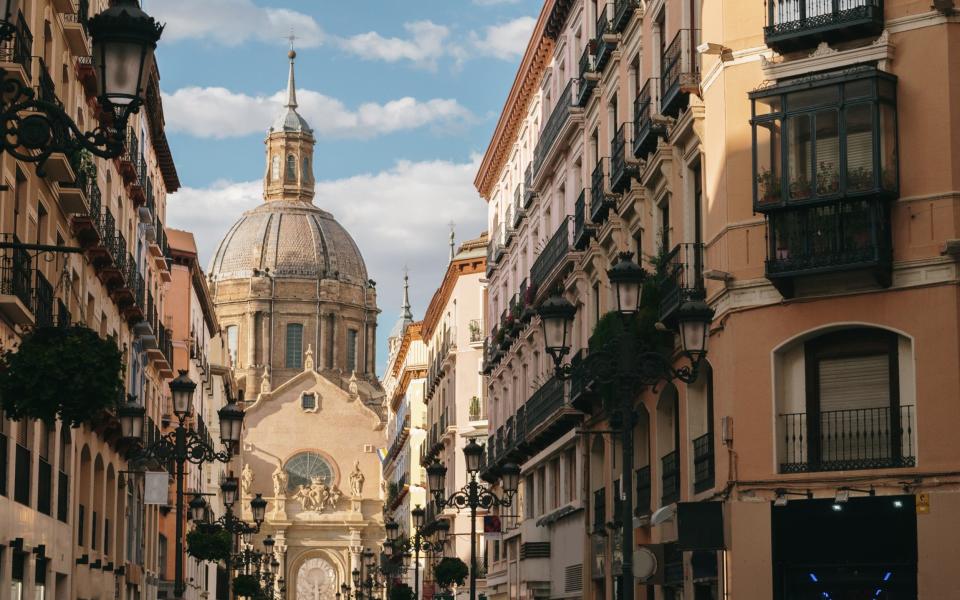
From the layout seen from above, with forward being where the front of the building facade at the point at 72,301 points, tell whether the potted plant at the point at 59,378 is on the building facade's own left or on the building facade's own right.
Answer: on the building facade's own right

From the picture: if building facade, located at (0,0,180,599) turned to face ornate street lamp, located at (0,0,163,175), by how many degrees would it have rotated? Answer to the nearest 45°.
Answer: approximately 90° to its right

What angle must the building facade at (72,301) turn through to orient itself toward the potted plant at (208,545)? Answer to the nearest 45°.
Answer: approximately 90° to its left

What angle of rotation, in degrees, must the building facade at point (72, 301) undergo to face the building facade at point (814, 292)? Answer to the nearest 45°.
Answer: approximately 45° to its right

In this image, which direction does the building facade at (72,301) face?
to the viewer's right
